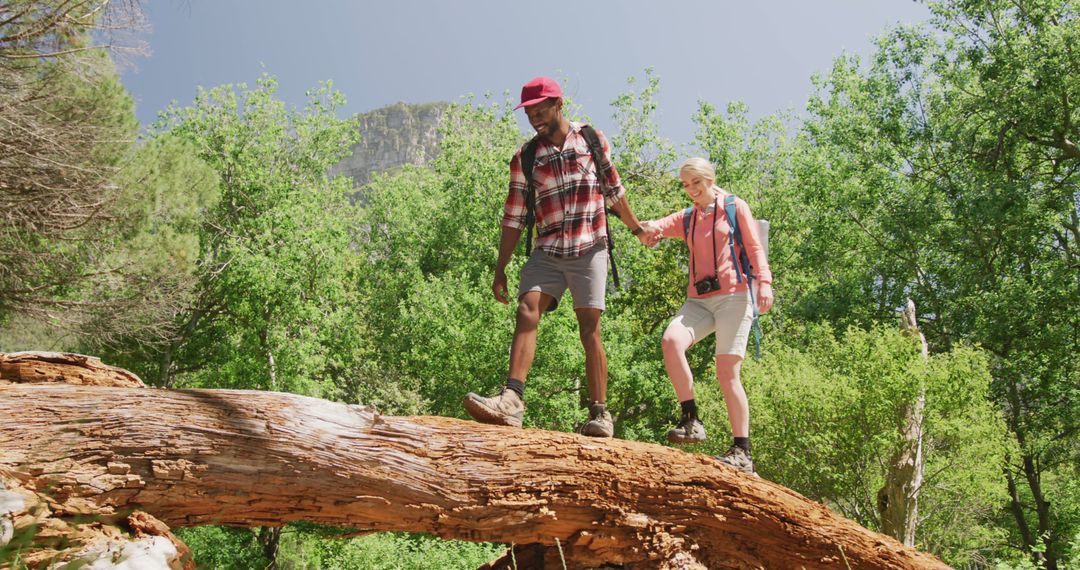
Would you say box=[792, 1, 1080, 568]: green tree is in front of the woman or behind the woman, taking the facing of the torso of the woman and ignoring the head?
behind

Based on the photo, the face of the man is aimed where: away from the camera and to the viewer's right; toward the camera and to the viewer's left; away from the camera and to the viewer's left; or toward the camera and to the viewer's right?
toward the camera and to the viewer's left

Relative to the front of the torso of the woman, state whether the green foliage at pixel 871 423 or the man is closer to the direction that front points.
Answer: the man

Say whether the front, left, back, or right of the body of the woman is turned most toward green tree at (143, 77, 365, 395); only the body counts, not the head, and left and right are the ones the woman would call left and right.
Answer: right

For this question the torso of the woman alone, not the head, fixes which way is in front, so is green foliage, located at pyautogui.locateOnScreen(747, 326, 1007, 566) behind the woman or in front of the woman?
behind

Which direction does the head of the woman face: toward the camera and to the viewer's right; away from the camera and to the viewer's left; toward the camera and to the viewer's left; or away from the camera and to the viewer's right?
toward the camera and to the viewer's left

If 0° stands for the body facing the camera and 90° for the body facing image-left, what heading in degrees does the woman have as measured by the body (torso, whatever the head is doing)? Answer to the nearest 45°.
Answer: approximately 45°

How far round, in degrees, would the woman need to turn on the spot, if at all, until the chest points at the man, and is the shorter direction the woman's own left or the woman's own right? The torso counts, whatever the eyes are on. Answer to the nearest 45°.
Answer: approximately 45° to the woman's own right
